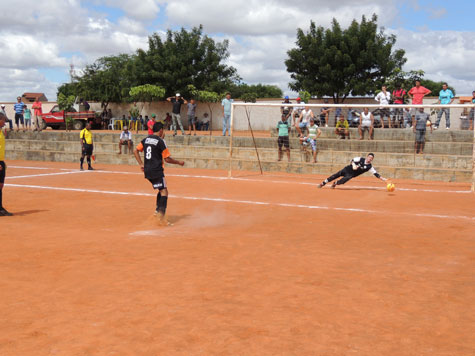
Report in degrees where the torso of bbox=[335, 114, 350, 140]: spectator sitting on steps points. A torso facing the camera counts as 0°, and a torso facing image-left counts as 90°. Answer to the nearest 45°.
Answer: approximately 0°

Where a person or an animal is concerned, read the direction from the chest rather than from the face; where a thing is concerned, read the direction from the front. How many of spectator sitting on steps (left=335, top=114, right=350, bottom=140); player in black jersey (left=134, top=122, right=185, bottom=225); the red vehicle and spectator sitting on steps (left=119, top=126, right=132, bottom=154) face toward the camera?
2

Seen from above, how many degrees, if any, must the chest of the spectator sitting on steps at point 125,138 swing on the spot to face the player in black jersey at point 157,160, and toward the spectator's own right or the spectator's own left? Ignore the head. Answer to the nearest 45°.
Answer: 0° — they already face them

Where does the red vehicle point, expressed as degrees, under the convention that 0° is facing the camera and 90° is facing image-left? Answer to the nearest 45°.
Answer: approximately 90°

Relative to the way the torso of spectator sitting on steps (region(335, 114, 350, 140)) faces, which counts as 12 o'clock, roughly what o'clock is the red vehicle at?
The red vehicle is roughly at 4 o'clock from the spectator sitting on steps.

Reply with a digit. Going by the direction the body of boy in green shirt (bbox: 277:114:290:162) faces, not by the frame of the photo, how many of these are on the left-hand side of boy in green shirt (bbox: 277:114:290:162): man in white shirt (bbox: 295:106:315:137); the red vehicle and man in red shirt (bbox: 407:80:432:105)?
2

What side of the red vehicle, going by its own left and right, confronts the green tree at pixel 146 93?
back

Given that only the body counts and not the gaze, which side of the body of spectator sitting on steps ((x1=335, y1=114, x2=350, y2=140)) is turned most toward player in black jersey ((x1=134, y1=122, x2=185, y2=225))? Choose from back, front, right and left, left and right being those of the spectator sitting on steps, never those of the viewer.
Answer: front

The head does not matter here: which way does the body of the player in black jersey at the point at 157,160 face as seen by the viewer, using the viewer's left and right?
facing away from the viewer and to the right of the viewer

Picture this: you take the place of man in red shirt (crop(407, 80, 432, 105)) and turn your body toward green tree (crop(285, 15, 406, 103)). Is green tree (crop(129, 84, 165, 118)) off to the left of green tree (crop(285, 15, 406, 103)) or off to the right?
left

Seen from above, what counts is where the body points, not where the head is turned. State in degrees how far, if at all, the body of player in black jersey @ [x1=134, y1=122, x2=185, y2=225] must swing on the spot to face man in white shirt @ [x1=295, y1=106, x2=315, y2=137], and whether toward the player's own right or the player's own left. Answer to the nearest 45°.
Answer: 0° — they already face them

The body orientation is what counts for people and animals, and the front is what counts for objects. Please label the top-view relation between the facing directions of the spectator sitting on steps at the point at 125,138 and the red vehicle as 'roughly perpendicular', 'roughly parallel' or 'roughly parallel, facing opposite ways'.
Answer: roughly perpendicular

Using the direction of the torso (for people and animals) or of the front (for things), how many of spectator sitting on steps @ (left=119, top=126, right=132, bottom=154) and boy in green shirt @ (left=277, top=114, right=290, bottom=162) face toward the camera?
2
